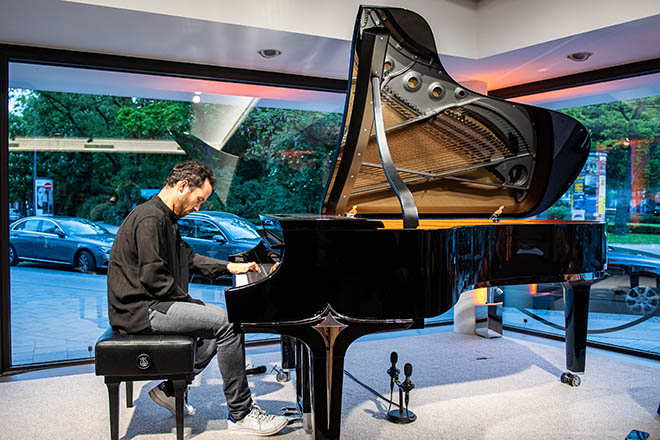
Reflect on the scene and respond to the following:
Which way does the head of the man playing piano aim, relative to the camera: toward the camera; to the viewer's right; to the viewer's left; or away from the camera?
to the viewer's right

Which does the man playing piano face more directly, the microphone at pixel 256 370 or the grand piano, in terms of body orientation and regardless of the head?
the grand piano

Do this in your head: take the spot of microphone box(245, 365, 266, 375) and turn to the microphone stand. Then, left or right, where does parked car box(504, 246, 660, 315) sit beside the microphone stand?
left

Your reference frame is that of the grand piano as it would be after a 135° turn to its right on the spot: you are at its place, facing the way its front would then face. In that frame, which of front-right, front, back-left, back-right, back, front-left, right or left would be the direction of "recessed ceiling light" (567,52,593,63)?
front

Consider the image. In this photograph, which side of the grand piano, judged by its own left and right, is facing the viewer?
left

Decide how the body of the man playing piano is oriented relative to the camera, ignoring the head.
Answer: to the viewer's right

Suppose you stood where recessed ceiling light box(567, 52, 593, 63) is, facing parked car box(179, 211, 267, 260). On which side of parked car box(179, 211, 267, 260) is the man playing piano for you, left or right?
left

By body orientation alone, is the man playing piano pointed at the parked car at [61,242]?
no
